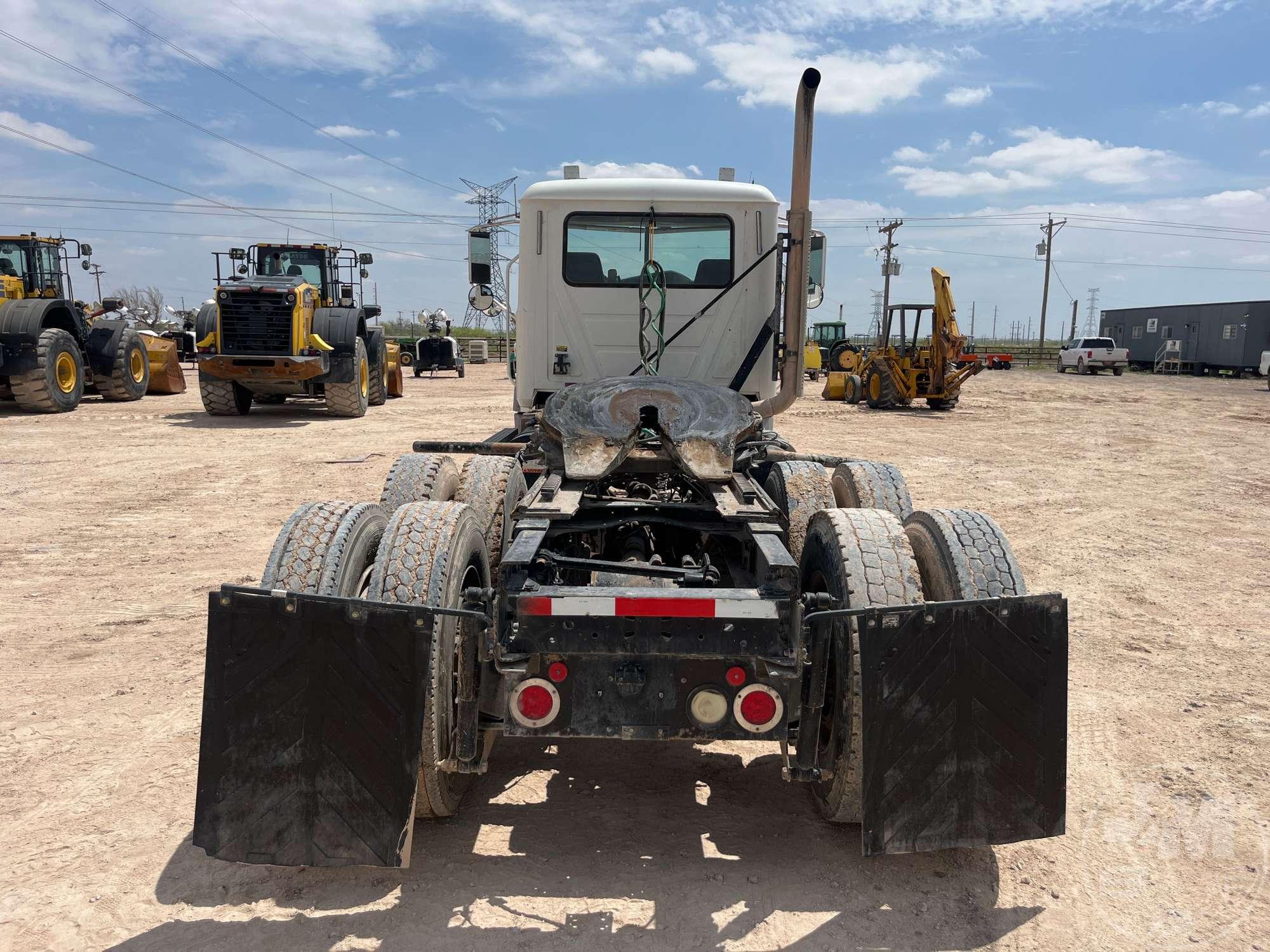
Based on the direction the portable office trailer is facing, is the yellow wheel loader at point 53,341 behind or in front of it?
in front

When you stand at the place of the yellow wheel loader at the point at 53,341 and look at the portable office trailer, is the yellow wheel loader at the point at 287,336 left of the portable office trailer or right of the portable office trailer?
right

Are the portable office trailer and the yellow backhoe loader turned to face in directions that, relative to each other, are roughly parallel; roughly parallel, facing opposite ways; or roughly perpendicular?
roughly perpendicular

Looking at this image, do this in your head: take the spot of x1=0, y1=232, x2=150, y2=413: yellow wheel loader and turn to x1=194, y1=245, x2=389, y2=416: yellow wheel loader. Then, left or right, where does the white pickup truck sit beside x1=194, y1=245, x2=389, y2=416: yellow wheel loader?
left

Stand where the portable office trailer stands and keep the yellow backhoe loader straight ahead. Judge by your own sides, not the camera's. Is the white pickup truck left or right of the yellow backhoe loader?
right

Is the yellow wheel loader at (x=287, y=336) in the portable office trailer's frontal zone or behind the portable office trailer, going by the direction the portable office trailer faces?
frontal zone

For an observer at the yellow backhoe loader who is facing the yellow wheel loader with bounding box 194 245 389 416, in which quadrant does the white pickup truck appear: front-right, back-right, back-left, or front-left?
back-right

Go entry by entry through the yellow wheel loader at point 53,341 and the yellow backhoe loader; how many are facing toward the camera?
0

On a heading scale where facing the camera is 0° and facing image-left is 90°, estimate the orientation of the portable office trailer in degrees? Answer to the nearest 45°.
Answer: approximately 45°

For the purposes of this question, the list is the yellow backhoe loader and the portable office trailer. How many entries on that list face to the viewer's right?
0

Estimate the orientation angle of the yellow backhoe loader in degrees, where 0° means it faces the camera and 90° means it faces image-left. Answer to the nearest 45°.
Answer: approximately 135°

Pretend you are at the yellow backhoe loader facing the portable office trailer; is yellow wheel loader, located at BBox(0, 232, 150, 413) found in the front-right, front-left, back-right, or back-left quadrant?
back-left
